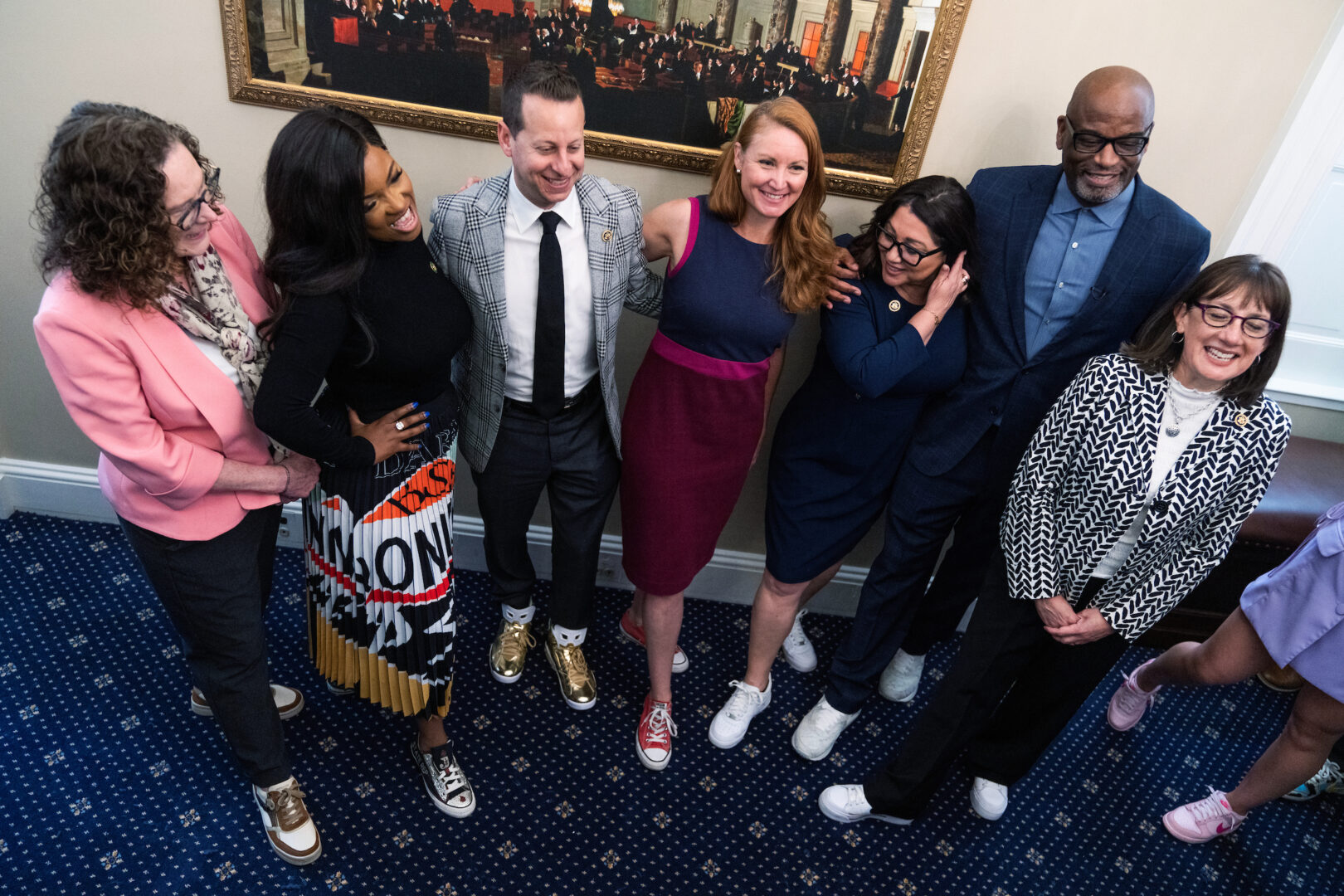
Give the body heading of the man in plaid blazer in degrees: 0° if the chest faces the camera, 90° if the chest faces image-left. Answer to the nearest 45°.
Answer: approximately 0°

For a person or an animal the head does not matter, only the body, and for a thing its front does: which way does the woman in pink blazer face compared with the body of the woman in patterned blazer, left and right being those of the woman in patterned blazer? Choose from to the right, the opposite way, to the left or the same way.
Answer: to the left

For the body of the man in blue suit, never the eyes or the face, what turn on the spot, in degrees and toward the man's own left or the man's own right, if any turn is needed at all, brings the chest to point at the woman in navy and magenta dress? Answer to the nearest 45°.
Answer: approximately 45° to the man's own right

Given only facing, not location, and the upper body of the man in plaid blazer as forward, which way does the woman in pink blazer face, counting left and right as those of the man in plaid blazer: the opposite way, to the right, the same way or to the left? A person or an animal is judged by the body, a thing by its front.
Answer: to the left

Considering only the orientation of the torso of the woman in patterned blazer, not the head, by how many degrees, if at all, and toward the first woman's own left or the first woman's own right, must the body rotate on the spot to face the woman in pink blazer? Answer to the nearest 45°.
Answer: approximately 45° to the first woman's own right

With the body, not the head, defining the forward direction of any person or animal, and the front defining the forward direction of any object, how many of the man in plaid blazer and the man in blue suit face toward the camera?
2

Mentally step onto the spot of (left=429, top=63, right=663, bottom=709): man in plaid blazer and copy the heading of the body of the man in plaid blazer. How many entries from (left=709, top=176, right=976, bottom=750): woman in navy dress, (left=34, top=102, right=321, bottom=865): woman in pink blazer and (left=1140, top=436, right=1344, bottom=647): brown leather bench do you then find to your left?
2
